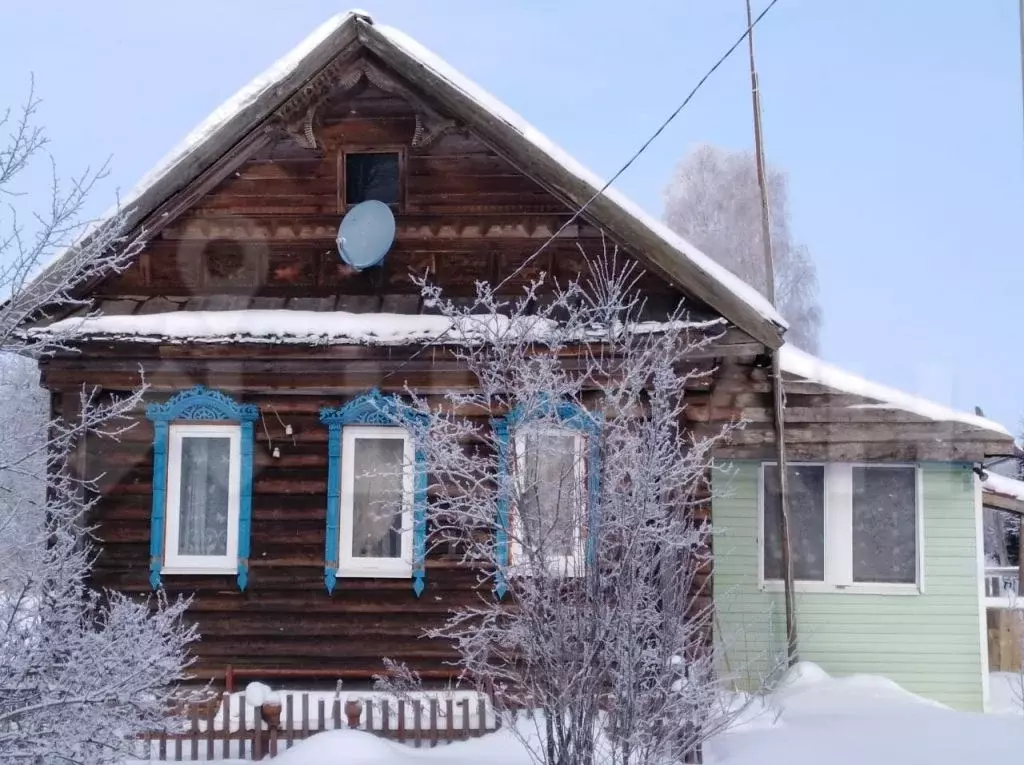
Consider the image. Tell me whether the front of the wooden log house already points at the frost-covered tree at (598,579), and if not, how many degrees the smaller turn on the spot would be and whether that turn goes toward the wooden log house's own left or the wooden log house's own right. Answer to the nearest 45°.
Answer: approximately 45° to the wooden log house's own left

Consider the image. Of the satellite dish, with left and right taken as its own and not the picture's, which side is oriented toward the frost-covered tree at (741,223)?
back

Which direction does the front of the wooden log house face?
toward the camera

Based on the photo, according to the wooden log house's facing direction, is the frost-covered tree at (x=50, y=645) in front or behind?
in front

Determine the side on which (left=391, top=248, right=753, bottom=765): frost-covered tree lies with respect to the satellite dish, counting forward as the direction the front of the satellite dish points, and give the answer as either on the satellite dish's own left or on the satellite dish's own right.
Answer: on the satellite dish's own left
